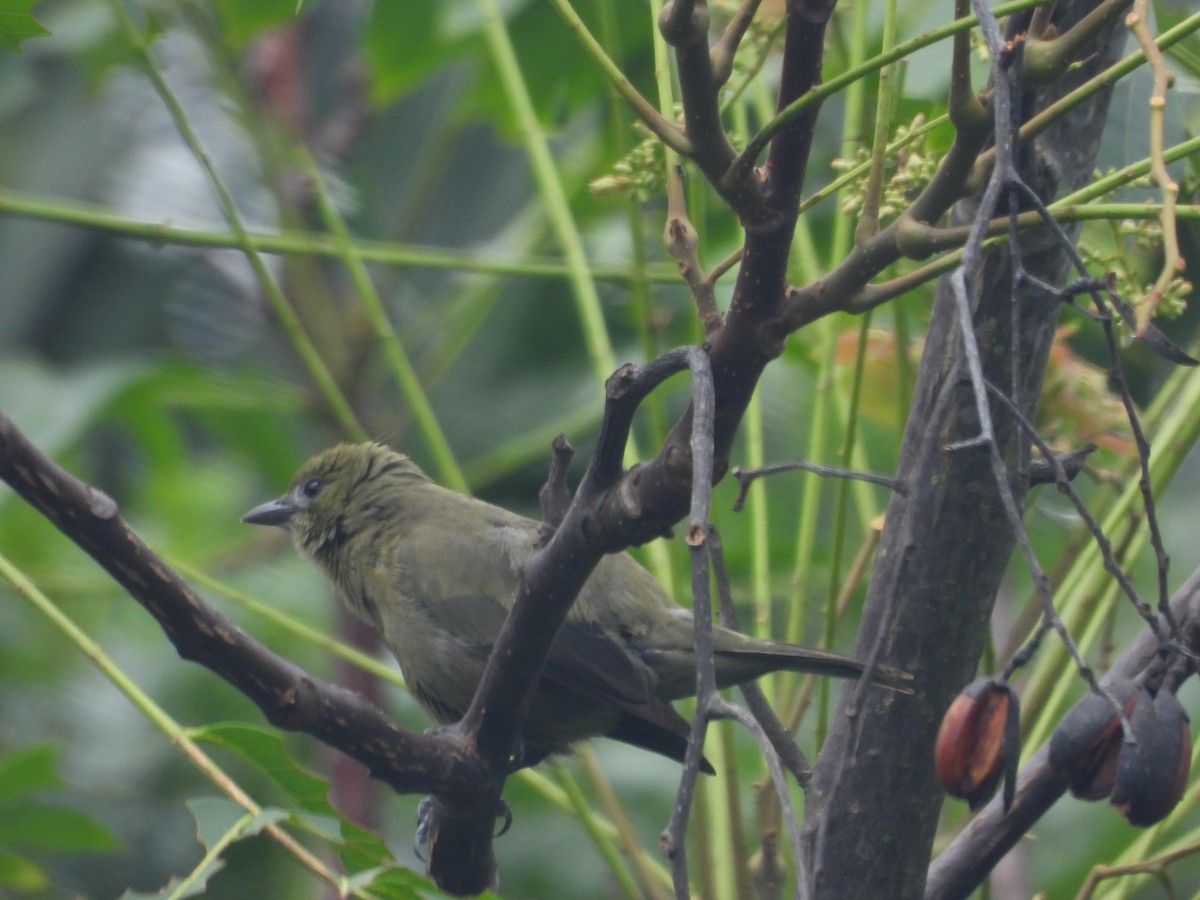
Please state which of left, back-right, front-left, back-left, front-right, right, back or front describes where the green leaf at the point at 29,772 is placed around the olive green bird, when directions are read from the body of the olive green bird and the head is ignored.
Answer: front-left

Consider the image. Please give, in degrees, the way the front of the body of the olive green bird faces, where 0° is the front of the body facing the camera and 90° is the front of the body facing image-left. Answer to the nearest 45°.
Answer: approximately 90°

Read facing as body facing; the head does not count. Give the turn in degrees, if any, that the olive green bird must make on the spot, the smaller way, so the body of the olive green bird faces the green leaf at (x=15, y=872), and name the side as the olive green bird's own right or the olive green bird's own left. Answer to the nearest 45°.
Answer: approximately 45° to the olive green bird's own left
